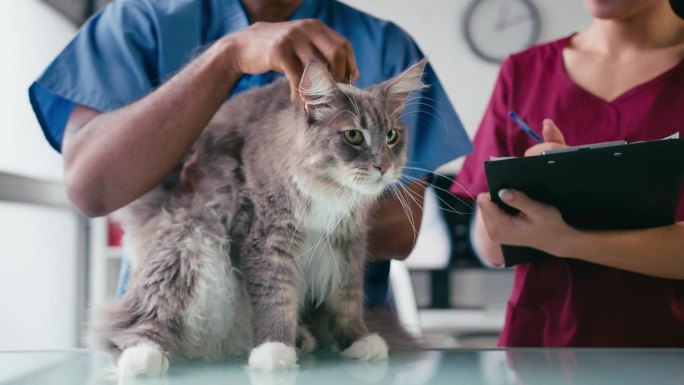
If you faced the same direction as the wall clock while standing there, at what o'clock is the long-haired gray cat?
The long-haired gray cat is roughly at 12 o'clock from the wall clock.

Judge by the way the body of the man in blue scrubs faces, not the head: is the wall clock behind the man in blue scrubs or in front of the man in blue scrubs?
behind

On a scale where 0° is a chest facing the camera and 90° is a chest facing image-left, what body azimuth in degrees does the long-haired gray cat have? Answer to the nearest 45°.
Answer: approximately 315°

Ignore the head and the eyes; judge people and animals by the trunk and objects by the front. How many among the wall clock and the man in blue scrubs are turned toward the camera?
2

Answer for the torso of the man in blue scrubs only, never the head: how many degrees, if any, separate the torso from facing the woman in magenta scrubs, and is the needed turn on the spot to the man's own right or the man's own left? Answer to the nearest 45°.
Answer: approximately 90° to the man's own left

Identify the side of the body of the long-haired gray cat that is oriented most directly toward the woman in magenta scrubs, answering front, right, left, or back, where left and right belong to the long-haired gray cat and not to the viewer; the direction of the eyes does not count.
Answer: left

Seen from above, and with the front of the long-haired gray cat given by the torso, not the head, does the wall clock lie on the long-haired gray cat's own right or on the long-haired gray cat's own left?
on the long-haired gray cat's own left

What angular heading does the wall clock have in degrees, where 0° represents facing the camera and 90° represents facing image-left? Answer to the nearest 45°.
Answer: approximately 0°

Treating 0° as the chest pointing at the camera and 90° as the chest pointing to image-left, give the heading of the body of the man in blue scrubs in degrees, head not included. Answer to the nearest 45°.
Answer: approximately 0°
